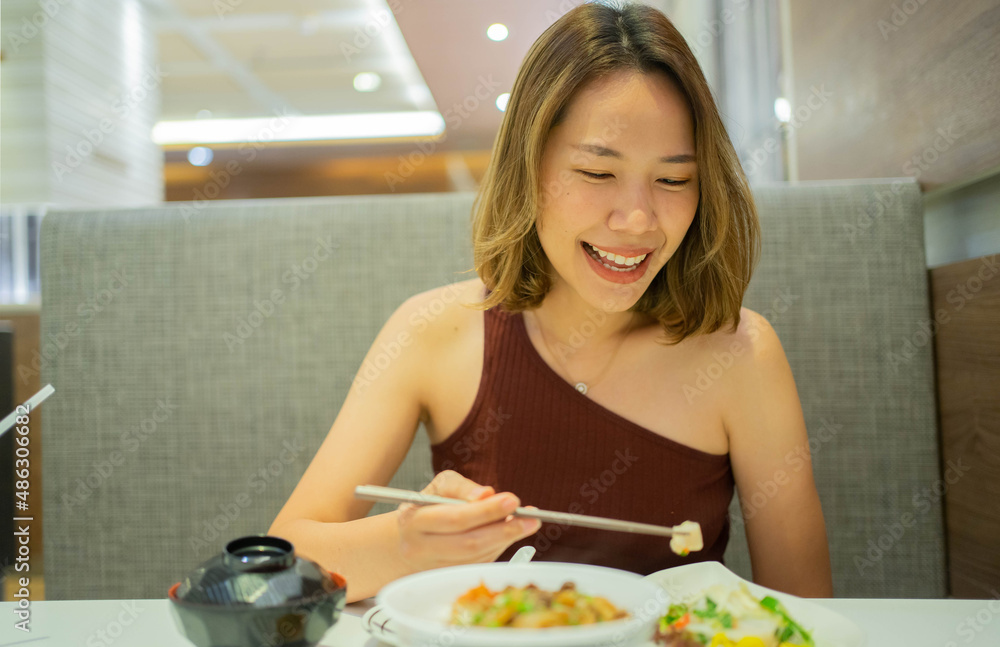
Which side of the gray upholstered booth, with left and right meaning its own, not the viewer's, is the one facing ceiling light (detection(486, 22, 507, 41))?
back

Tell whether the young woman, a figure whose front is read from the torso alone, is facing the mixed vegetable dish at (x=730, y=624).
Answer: yes

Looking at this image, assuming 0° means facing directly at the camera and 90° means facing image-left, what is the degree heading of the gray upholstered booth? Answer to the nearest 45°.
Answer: approximately 0°

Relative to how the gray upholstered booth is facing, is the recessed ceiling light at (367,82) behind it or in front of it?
behind

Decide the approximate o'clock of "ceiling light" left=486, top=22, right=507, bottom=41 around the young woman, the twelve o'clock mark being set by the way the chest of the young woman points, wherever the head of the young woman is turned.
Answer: The ceiling light is roughly at 6 o'clock from the young woman.

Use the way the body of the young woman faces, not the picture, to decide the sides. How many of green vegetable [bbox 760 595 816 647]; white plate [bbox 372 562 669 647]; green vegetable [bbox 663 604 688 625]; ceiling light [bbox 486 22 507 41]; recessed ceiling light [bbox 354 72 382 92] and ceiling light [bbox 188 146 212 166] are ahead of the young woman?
3

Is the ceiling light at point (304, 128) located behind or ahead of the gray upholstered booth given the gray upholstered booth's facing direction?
behind

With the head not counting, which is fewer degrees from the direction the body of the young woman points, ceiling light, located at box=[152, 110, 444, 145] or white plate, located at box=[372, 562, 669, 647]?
the white plate
